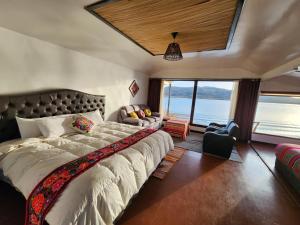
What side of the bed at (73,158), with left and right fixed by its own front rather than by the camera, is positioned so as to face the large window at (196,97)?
left

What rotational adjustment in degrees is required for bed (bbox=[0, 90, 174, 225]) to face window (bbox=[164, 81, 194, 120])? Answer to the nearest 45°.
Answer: approximately 90° to its left

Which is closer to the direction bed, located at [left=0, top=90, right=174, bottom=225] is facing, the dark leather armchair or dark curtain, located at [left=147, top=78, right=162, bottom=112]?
the dark leather armchair

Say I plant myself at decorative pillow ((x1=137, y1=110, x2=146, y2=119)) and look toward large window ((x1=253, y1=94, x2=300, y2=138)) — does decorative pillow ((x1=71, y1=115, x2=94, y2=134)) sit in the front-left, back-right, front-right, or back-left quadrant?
back-right

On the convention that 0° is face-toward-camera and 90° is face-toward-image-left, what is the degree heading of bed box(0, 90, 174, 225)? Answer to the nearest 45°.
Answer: approximately 315°

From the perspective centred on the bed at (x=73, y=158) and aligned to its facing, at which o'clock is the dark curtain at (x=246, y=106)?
The dark curtain is roughly at 10 o'clock from the bed.

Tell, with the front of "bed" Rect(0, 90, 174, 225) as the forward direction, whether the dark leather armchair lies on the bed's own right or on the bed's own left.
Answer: on the bed's own left

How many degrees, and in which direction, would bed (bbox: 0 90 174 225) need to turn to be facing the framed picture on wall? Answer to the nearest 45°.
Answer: approximately 90° to its left

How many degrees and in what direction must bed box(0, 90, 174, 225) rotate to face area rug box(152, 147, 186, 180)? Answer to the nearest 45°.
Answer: approximately 45° to its left

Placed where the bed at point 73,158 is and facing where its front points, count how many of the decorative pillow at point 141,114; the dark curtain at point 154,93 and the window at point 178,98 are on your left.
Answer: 3
